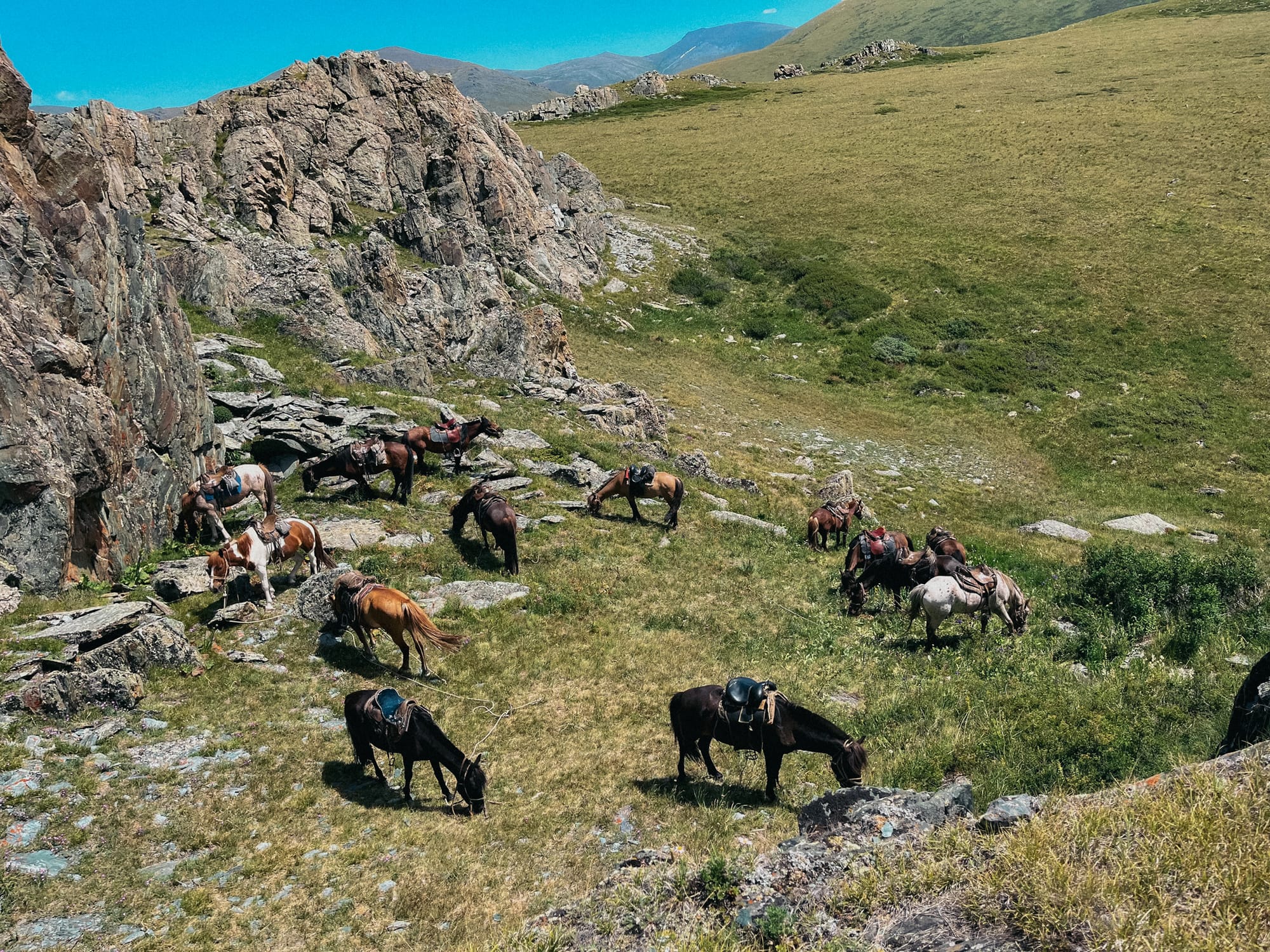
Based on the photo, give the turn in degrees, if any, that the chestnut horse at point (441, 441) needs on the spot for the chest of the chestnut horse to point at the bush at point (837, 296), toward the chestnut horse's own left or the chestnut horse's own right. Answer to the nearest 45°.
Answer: approximately 45° to the chestnut horse's own left

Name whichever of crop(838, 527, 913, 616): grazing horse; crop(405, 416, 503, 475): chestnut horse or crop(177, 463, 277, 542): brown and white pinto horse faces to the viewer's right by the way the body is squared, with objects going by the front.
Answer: the chestnut horse

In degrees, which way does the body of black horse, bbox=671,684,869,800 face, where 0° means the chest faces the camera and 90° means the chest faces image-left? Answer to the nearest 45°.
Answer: approximately 270°

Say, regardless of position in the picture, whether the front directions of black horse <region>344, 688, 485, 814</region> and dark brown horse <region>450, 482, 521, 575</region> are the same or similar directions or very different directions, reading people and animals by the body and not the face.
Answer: very different directions

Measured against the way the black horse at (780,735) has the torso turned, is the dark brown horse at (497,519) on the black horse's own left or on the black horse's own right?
on the black horse's own left

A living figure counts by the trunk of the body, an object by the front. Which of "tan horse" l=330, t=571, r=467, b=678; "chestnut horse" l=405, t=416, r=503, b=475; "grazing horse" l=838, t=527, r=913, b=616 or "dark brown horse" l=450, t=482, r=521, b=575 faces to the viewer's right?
the chestnut horse

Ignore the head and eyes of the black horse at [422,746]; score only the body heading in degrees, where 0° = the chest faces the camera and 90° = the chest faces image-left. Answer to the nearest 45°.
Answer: approximately 315°

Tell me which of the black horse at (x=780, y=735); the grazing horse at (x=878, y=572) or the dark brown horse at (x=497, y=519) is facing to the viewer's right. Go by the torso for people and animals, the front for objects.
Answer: the black horse

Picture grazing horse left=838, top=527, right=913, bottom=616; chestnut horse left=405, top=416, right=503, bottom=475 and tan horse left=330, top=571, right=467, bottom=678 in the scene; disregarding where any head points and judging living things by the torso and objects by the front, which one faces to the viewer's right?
the chestnut horse

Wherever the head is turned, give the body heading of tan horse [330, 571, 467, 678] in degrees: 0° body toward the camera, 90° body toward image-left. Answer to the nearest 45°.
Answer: approximately 135°
